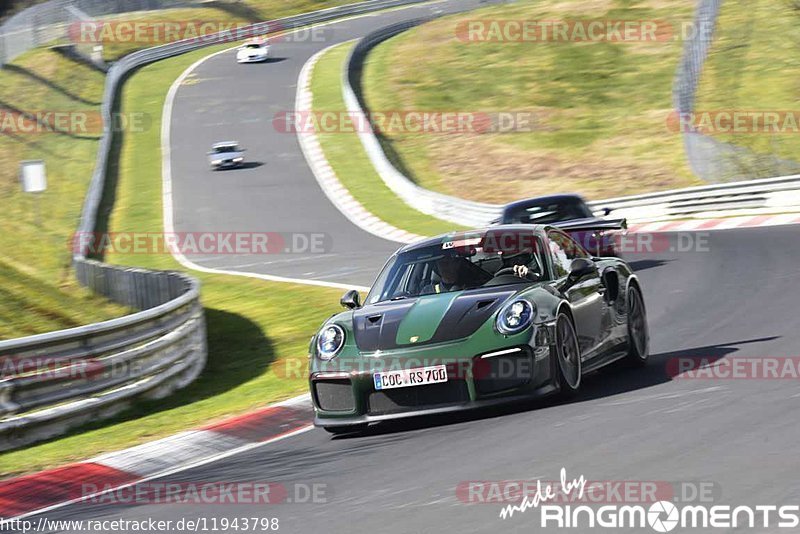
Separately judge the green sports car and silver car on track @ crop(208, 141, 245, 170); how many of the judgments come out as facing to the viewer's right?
0

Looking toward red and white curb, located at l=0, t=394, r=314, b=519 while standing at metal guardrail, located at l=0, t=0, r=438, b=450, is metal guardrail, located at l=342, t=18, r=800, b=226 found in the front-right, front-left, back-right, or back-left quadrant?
back-left

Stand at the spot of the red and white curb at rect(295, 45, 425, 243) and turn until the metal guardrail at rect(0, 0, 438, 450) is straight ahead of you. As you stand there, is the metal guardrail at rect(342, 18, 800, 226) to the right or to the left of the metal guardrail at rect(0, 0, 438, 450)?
left

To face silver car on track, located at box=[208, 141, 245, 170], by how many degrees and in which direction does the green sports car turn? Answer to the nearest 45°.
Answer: approximately 135° to its right

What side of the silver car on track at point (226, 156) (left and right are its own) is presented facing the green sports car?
front

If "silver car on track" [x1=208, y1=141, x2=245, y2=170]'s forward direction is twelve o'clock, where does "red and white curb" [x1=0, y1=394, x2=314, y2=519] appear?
The red and white curb is roughly at 12 o'clock from the silver car on track.

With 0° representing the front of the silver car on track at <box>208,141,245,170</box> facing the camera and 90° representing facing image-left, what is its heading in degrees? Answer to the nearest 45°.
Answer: approximately 0°
